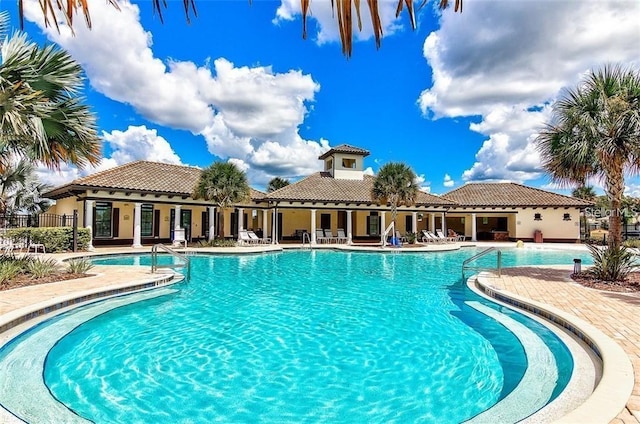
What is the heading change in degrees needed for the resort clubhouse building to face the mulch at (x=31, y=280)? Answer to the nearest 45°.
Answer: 0° — it already faces it

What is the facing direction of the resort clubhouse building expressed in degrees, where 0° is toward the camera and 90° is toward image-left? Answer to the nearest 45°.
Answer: approximately 0°

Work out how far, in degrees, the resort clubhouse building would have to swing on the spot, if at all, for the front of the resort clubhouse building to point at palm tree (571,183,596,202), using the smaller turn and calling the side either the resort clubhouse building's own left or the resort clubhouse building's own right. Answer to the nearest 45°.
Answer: approximately 135° to the resort clubhouse building's own left

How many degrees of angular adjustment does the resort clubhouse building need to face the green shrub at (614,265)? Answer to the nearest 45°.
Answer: approximately 45° to its left

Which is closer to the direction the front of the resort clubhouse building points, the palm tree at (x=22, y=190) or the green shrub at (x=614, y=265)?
the green shrub

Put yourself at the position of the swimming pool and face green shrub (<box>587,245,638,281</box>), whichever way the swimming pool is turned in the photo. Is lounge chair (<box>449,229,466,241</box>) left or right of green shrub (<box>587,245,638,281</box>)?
left

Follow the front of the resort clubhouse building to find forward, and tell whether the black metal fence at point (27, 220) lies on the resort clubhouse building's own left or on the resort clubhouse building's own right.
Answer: on the resort clubhouse building's own right

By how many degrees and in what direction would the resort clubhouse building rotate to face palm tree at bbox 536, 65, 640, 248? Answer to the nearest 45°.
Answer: approximately 45° to its left

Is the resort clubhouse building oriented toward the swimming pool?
yes
